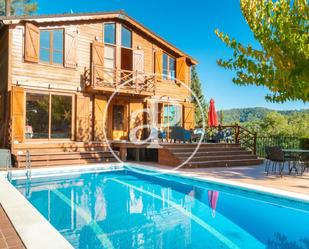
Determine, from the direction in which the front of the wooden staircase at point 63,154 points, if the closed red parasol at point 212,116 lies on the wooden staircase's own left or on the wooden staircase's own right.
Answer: on the wooden staircase's own left

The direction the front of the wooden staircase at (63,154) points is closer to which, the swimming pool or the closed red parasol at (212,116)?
the swimming pool

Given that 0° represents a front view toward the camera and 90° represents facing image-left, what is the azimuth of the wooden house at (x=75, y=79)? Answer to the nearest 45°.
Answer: approximately 315°

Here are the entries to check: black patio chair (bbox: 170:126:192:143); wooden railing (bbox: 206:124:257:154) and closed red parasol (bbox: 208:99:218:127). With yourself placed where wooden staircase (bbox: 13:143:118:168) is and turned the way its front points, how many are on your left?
3
